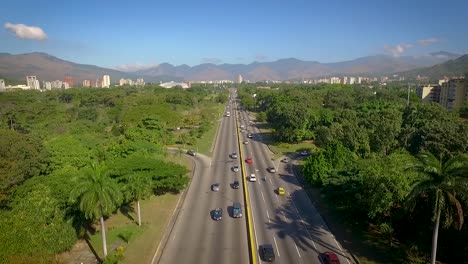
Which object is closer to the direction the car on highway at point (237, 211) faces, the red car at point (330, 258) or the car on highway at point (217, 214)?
the red car

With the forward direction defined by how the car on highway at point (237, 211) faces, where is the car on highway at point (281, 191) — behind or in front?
behind

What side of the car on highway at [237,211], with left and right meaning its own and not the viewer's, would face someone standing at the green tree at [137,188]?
right

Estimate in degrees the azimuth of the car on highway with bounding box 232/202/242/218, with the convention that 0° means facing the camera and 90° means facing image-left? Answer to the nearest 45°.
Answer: approximately 0°

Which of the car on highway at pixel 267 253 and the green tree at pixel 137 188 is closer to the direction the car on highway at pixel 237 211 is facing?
the car on highway

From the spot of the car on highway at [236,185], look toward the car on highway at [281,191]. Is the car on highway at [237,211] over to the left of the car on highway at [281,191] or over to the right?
right

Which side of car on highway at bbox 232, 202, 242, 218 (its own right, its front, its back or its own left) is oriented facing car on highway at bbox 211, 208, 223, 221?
right

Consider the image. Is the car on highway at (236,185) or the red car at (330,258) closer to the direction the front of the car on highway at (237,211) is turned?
the red car

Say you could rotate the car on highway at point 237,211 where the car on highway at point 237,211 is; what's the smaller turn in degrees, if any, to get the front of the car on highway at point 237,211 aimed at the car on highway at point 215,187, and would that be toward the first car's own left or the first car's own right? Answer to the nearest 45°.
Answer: approximately 180°

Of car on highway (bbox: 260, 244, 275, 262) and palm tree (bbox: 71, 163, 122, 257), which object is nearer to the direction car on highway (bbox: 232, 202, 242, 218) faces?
the car on highway

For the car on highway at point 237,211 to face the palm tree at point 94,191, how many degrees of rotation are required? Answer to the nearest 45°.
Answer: approximately 45° to its right

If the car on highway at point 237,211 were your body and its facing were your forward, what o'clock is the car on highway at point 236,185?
the car on highway at point 236,185 is roughly at 6 o'clock from the car on highway at point 237,211.

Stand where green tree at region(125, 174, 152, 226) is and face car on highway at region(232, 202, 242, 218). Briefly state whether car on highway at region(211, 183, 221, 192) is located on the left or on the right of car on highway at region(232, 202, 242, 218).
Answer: left
